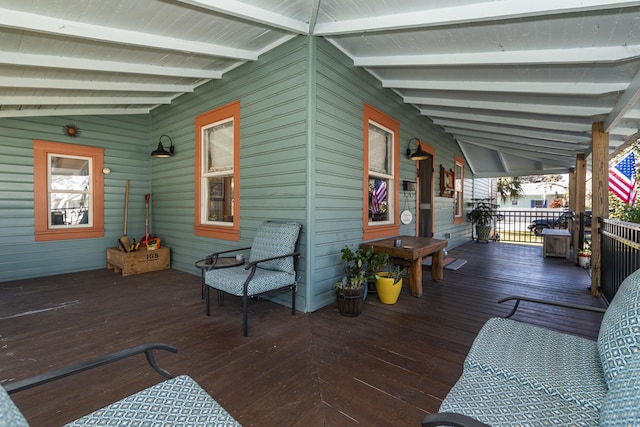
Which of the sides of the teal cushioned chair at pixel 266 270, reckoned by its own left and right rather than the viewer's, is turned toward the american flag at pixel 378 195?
back

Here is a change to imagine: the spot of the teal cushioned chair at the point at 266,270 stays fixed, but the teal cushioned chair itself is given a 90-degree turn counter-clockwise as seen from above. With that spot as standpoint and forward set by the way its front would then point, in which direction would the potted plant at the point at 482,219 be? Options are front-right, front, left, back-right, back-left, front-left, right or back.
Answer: left

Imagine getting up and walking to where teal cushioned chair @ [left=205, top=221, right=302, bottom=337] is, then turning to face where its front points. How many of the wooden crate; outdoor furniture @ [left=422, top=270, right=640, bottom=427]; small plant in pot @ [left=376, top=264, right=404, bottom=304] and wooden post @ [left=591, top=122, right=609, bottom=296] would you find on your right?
1

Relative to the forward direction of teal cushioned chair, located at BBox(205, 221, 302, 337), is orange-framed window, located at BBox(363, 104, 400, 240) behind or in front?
behind

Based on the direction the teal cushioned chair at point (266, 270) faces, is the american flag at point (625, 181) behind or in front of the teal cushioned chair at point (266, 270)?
behind

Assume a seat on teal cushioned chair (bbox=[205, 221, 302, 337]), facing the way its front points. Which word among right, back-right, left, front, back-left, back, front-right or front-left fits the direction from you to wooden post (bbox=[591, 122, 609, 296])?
back-left

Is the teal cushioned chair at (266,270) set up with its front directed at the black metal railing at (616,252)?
no

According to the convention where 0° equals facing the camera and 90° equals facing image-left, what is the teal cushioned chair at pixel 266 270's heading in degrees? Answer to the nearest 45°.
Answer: approximately 45°

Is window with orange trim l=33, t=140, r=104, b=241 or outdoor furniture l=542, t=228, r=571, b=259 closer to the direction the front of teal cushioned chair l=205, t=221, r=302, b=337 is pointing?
the window with orange trim

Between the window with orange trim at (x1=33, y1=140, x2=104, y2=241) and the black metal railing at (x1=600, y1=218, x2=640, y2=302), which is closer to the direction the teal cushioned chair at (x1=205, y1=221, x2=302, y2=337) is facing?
the window with orange trim

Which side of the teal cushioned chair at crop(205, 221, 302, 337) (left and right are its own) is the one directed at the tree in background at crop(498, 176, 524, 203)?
back

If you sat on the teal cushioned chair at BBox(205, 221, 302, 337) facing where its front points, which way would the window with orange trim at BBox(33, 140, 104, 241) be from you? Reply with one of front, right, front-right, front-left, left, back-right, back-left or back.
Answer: right

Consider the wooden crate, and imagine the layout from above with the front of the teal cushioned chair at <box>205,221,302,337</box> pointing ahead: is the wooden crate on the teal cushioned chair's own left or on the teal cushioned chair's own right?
on the teal cushioned chair's own right

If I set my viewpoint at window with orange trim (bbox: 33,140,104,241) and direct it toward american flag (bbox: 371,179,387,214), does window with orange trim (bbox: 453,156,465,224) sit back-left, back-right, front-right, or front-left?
front-left

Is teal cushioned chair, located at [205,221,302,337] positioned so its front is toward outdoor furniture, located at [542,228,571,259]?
no

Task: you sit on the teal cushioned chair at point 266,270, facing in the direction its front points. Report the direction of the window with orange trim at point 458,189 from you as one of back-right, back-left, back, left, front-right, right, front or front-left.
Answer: back

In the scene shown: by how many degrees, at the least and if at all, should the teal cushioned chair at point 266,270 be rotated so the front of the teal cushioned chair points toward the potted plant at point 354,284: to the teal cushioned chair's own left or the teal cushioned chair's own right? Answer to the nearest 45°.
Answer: approximately 135° to the teal cushioned chair's own left

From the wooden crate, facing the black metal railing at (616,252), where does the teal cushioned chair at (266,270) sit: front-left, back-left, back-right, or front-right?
front-right
